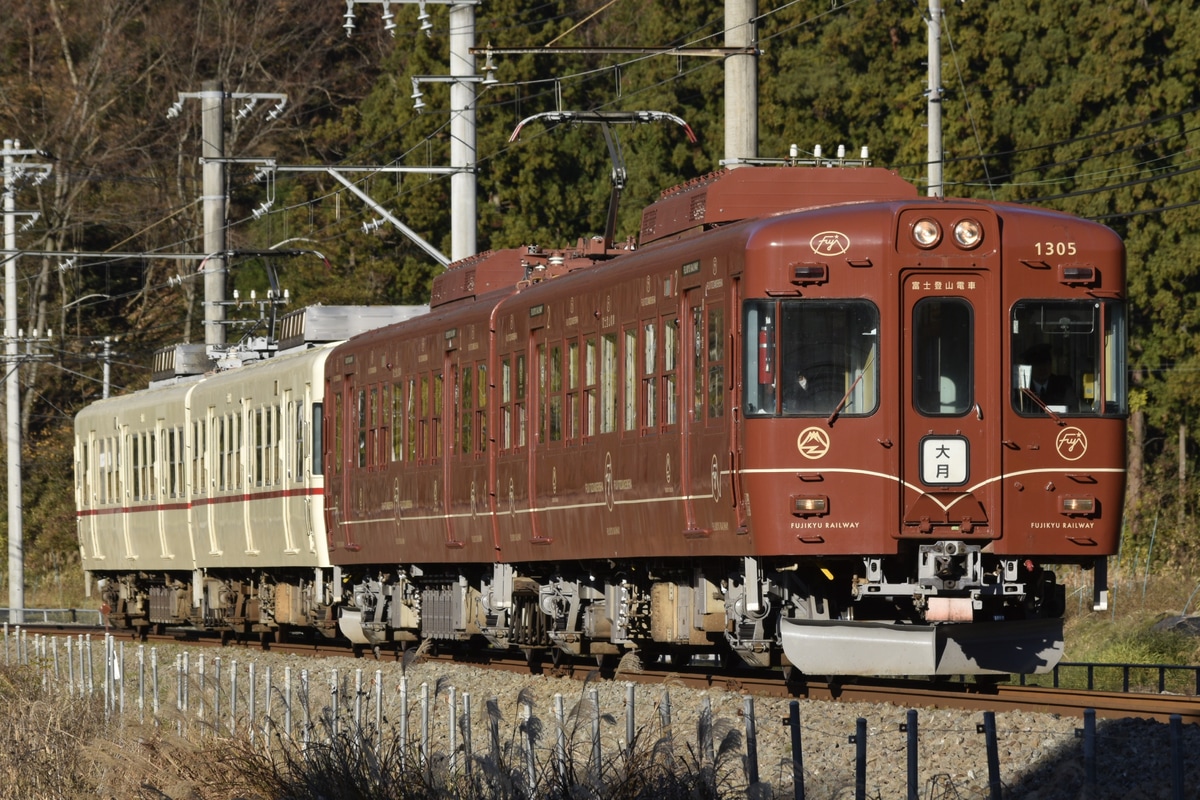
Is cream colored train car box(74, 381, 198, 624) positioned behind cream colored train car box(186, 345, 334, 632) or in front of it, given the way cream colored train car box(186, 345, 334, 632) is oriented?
behind

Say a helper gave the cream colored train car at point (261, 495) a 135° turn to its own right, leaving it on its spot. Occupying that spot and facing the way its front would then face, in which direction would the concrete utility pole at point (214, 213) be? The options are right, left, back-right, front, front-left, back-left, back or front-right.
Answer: right

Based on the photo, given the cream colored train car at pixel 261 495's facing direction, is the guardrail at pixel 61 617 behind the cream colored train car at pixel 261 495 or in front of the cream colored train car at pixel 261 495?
behind

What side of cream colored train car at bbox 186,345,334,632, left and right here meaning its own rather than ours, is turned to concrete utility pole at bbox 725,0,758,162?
front

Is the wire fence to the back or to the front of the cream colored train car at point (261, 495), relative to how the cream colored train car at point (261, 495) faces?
to the front

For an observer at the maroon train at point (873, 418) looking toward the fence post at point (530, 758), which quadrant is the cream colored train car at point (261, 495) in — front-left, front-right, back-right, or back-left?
back-right

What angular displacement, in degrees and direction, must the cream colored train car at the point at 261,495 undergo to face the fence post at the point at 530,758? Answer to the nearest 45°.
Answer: approximately 45° to its right
